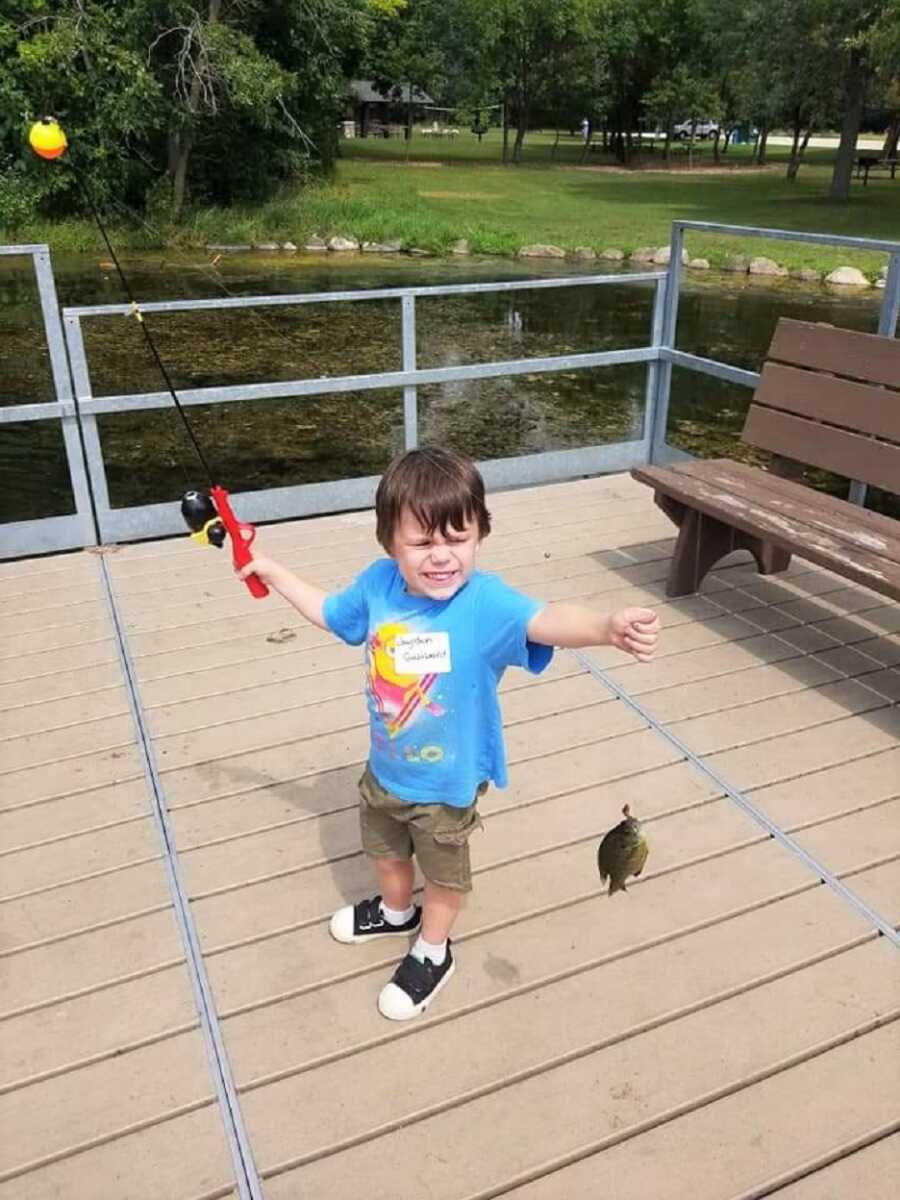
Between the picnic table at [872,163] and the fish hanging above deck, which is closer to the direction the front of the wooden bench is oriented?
the fish hanging above deck

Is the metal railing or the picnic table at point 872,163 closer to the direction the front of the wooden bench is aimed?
the metal railing

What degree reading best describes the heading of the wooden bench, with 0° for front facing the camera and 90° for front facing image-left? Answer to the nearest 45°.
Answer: approximately 45°

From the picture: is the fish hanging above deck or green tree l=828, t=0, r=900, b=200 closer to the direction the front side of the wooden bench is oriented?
the fish hanging above deck

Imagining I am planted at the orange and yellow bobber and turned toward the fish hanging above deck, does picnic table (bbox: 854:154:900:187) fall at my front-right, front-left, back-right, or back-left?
front-left

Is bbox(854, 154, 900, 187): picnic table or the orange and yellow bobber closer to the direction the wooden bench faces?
the orange and yellow bobber

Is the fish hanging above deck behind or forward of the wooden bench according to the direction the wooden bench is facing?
forward

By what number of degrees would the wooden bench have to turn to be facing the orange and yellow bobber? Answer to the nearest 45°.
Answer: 0° — it already faces it

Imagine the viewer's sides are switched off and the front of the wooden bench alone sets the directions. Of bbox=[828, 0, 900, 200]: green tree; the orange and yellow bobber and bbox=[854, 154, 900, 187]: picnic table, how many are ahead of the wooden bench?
1

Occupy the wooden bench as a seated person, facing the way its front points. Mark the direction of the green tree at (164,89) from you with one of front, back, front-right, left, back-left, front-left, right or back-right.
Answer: right

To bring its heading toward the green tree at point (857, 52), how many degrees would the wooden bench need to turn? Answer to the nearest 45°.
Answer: approximately 135° to its right

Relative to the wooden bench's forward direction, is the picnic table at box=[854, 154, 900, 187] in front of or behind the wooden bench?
behind
